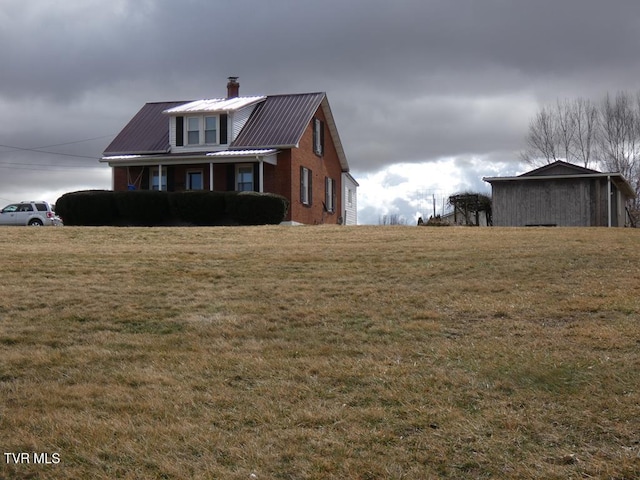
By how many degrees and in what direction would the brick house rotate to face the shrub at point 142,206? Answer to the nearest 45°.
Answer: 0° — it already faces it

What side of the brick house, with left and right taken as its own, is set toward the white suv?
right

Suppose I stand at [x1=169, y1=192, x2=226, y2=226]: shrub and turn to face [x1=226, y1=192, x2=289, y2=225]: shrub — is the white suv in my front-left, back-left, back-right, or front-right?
back-left

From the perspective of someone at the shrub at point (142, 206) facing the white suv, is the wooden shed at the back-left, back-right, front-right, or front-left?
back-right

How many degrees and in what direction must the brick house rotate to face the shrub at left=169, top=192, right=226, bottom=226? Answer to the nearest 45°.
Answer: approximately 45° to its left

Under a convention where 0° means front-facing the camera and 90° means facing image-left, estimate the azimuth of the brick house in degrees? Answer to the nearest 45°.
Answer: approximately 45°

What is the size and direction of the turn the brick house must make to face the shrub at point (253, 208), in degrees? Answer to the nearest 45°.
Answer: approximately 45° to its left

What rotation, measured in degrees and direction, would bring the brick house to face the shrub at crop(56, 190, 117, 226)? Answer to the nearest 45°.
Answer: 0° — it already faces it

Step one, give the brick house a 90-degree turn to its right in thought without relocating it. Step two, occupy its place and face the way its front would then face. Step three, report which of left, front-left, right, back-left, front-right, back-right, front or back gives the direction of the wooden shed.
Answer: back-right

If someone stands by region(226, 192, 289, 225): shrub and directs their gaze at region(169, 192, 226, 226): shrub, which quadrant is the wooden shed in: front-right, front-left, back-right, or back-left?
back-right
